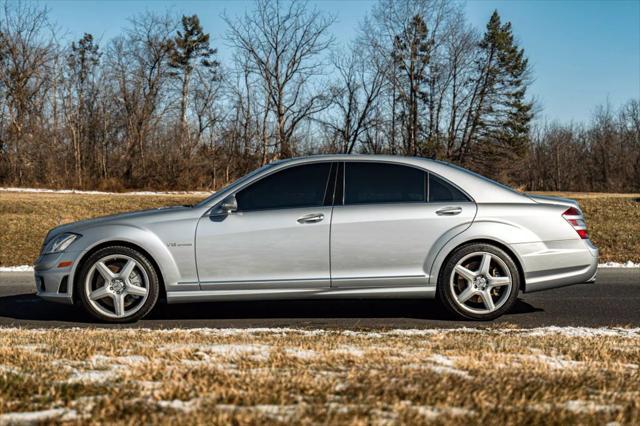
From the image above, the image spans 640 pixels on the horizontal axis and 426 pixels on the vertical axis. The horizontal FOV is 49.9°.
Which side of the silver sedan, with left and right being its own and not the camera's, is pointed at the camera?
left
